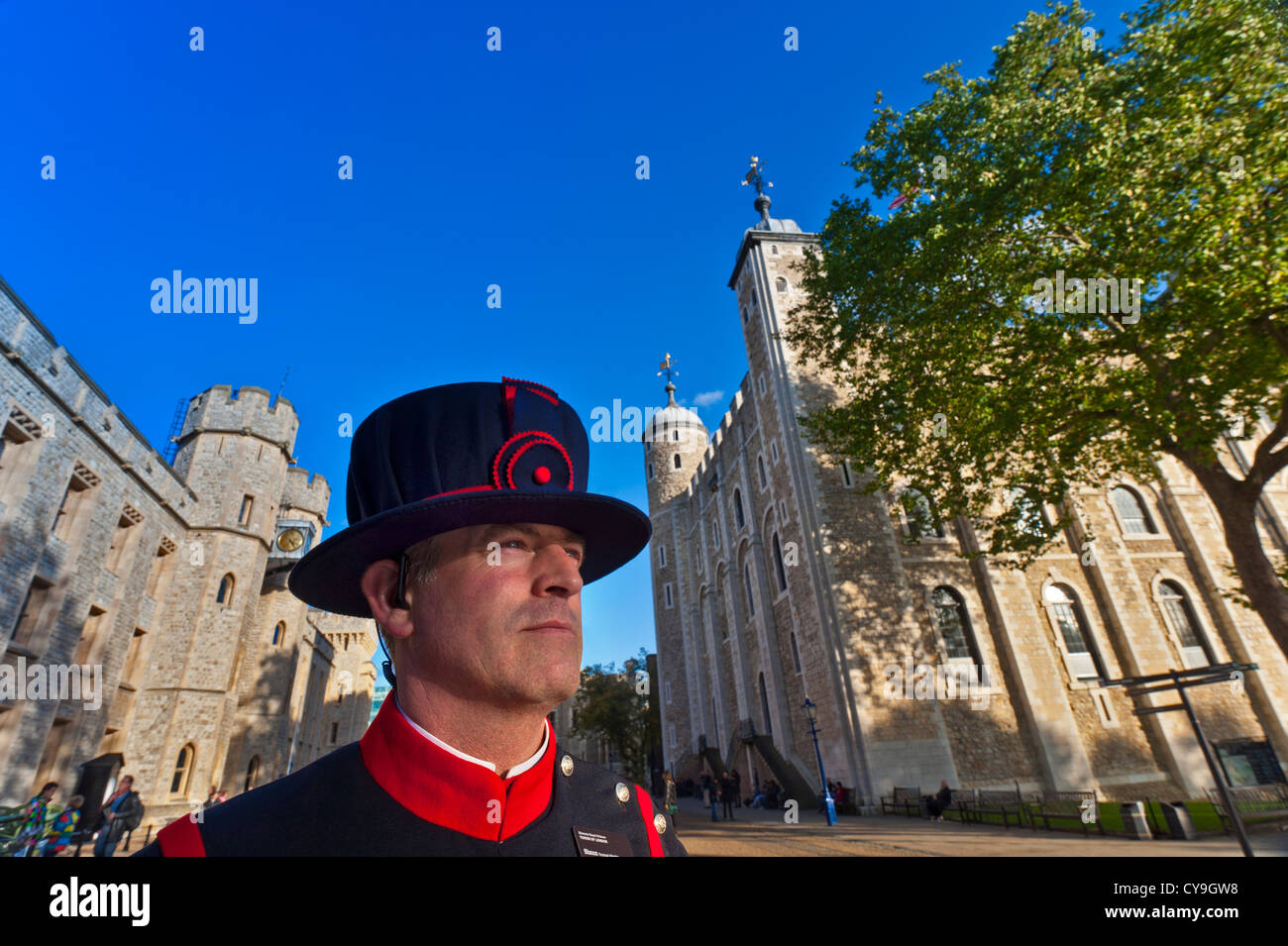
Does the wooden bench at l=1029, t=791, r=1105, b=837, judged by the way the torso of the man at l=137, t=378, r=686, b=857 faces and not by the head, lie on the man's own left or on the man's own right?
on the man's own left

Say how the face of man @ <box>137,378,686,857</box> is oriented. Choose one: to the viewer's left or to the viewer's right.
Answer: to the viewer's right

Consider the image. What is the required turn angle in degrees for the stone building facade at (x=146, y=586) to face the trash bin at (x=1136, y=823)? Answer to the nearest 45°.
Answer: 0° — it already faces it

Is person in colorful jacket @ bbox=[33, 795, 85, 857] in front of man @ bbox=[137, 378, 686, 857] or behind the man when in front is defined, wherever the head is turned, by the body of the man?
behind

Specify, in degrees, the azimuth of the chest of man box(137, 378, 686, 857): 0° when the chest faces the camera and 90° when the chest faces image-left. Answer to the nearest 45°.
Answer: approximately 315°
